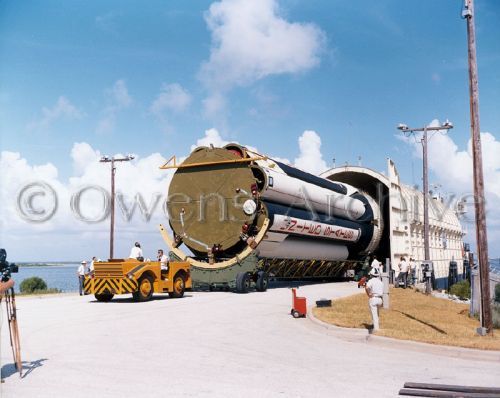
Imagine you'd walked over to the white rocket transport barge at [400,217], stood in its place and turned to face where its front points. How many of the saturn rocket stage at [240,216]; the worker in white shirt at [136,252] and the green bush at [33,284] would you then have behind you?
0

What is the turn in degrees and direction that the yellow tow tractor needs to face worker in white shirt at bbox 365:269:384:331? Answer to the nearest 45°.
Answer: approximately 90° to its left

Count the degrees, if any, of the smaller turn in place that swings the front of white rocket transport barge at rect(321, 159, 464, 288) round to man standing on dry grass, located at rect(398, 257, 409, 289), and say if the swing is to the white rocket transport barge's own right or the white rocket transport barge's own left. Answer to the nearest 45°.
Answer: approximately 45° to the white rocket transport barge's own left

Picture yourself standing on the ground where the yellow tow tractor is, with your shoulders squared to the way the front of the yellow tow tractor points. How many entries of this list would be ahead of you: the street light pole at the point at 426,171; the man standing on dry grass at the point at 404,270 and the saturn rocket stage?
0

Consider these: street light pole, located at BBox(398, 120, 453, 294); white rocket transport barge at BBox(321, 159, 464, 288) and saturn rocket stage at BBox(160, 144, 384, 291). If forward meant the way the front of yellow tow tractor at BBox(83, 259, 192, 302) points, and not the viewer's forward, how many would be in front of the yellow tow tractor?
0

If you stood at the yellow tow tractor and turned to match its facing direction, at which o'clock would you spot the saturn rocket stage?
The saturn rocket stage is roughly at 6 o'clock from the yellow tow tractor.

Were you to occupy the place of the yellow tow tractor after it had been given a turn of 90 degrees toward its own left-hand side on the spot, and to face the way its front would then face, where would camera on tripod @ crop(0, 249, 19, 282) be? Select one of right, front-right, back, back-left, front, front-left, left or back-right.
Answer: front-right

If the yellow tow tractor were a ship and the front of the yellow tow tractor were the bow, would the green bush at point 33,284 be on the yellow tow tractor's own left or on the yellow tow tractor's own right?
on the yellow tow tractor's own right

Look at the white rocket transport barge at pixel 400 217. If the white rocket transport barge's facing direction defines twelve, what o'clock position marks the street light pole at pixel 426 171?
The street light pole is roughly at 10 o'clock from the white rocket transport barge.

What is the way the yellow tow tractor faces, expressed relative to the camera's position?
facing the viewer and to the left of the viewer

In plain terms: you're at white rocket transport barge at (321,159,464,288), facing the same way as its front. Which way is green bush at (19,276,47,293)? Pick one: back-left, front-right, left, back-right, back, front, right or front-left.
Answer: front-right

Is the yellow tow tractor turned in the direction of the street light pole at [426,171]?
no

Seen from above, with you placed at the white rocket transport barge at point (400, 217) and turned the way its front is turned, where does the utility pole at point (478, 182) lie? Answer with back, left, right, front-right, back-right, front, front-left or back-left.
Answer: front-left

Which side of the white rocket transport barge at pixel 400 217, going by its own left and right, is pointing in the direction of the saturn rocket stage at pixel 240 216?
front

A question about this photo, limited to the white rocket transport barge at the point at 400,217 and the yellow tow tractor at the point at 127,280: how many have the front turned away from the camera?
0

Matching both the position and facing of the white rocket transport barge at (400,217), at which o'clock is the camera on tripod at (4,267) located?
The camera on tripod is roughly at 11 o'clock from the white rocket transport barge.

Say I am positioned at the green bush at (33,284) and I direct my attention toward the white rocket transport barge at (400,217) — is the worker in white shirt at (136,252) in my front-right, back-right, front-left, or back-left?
front-right

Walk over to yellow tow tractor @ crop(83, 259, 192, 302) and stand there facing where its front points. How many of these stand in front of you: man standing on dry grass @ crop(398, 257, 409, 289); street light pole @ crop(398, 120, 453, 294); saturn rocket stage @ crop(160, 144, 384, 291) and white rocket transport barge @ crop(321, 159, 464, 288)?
0
